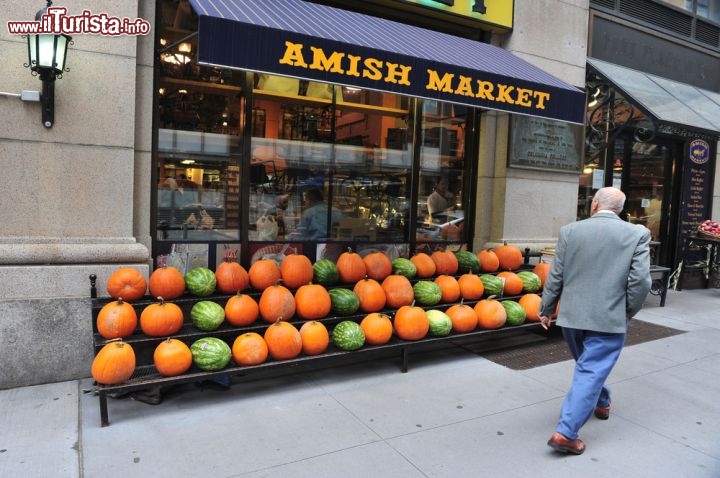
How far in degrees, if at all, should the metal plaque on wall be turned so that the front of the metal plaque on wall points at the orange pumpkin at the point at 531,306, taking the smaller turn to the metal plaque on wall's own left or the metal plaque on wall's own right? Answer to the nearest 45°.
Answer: approximately 45° to the metal plaque on wall's own right

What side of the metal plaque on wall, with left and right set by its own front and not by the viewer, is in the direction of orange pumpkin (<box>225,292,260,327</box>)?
right

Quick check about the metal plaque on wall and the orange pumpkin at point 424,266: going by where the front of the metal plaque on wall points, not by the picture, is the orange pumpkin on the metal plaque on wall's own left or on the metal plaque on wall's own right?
on the metal plaque on wall's own right

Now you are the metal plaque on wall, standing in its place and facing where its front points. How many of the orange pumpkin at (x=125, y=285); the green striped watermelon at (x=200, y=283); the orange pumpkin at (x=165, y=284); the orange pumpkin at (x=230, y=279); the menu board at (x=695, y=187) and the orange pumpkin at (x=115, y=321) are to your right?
5

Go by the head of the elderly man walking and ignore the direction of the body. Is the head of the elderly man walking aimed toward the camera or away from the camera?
away from the camera

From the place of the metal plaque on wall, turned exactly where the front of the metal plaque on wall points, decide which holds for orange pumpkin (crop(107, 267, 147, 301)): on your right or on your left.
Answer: on your right

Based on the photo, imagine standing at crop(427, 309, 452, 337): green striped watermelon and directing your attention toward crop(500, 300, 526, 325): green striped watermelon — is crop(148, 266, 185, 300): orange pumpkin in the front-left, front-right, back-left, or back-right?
back-left

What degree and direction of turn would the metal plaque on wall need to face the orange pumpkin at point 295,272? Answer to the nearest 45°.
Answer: approximately 90° to its right
